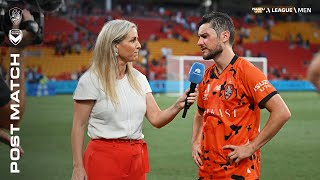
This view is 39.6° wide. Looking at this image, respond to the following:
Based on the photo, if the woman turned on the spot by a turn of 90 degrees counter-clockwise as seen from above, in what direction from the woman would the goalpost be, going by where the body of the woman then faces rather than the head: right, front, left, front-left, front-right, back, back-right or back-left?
front-left

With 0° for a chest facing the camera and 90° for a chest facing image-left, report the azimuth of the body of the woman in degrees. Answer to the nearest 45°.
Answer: approximately 315°
